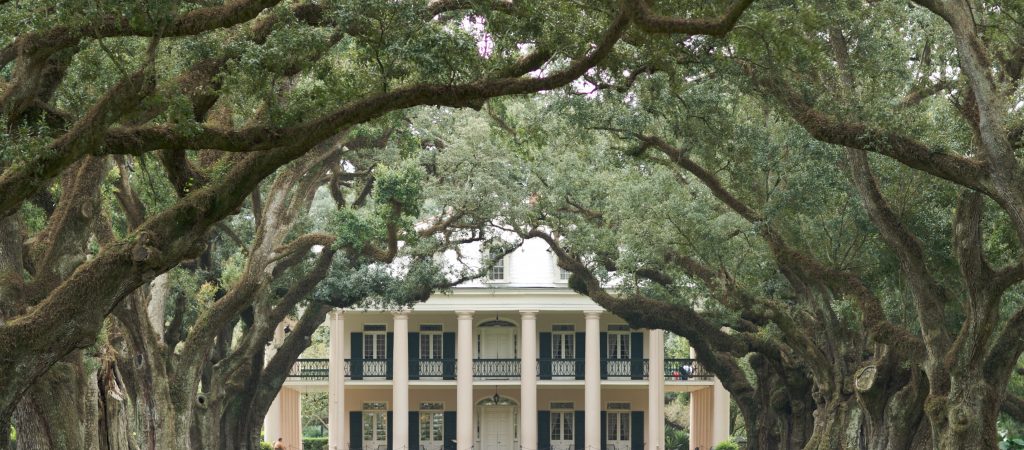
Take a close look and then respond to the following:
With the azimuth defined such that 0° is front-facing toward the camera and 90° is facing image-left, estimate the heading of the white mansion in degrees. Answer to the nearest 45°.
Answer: approximately 0°

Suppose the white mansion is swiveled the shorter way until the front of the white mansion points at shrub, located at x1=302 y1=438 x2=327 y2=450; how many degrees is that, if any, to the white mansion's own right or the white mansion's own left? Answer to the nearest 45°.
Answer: approximately 135° to the white mansion's own right
